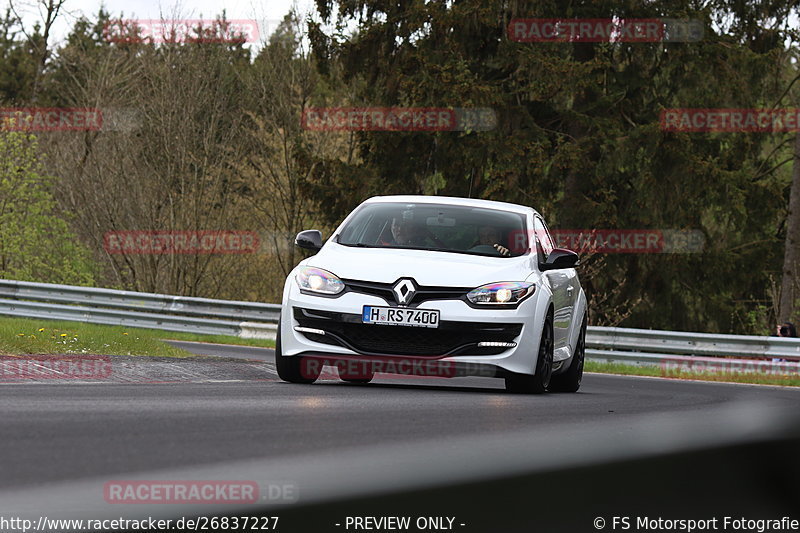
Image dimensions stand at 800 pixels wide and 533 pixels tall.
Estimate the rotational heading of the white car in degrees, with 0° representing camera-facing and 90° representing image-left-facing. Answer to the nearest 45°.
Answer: approximately 0°

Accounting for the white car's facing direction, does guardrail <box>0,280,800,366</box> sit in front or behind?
behind
